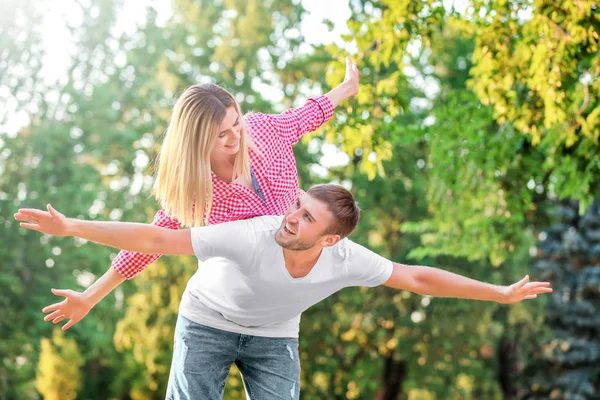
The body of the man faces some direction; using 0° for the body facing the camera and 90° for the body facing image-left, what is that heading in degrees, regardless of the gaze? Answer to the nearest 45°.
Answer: approximately 0°
